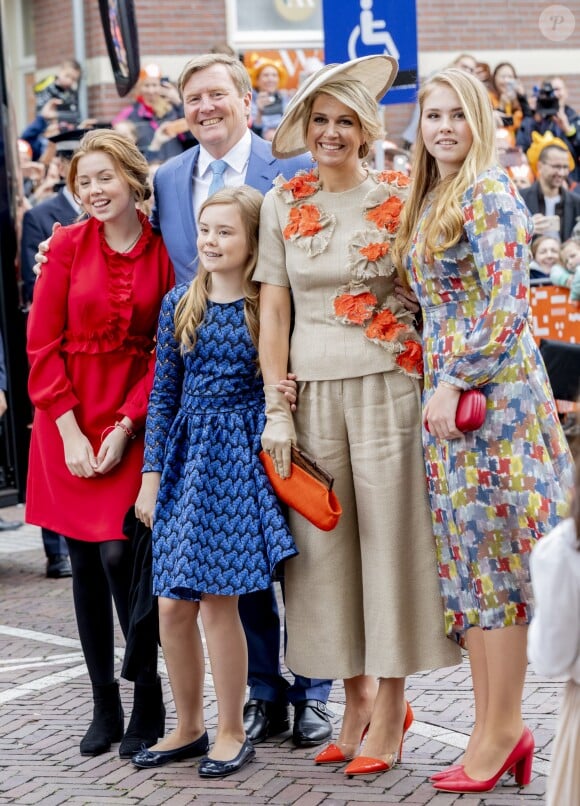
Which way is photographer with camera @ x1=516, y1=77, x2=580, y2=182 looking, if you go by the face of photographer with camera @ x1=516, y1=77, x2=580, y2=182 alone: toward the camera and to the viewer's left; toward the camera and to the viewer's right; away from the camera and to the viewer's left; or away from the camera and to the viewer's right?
toward the camera and to the viewer's left

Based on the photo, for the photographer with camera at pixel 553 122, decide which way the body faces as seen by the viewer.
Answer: toward the camera

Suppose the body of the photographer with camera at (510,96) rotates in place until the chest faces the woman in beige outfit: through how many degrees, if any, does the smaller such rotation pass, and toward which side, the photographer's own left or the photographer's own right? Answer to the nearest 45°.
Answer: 0° — they already face them

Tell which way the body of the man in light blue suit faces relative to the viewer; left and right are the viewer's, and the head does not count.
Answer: facing the viewer

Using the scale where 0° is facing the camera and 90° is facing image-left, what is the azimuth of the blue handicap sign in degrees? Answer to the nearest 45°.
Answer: approximately 0°

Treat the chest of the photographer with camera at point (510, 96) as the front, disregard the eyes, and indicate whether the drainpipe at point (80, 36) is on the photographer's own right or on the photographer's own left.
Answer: on the photographer's own right

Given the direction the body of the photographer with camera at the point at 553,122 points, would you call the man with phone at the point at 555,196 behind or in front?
in front

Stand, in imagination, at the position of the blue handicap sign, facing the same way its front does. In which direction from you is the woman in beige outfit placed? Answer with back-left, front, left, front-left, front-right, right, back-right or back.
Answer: front

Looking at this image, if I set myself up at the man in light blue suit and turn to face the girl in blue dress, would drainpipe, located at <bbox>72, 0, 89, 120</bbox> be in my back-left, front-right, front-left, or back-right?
back-right

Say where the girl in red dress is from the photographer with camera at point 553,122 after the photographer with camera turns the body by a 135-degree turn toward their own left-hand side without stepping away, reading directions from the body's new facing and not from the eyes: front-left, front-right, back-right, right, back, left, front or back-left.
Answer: back-right

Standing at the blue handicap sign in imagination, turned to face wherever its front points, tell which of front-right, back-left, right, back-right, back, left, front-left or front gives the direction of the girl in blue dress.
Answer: front
